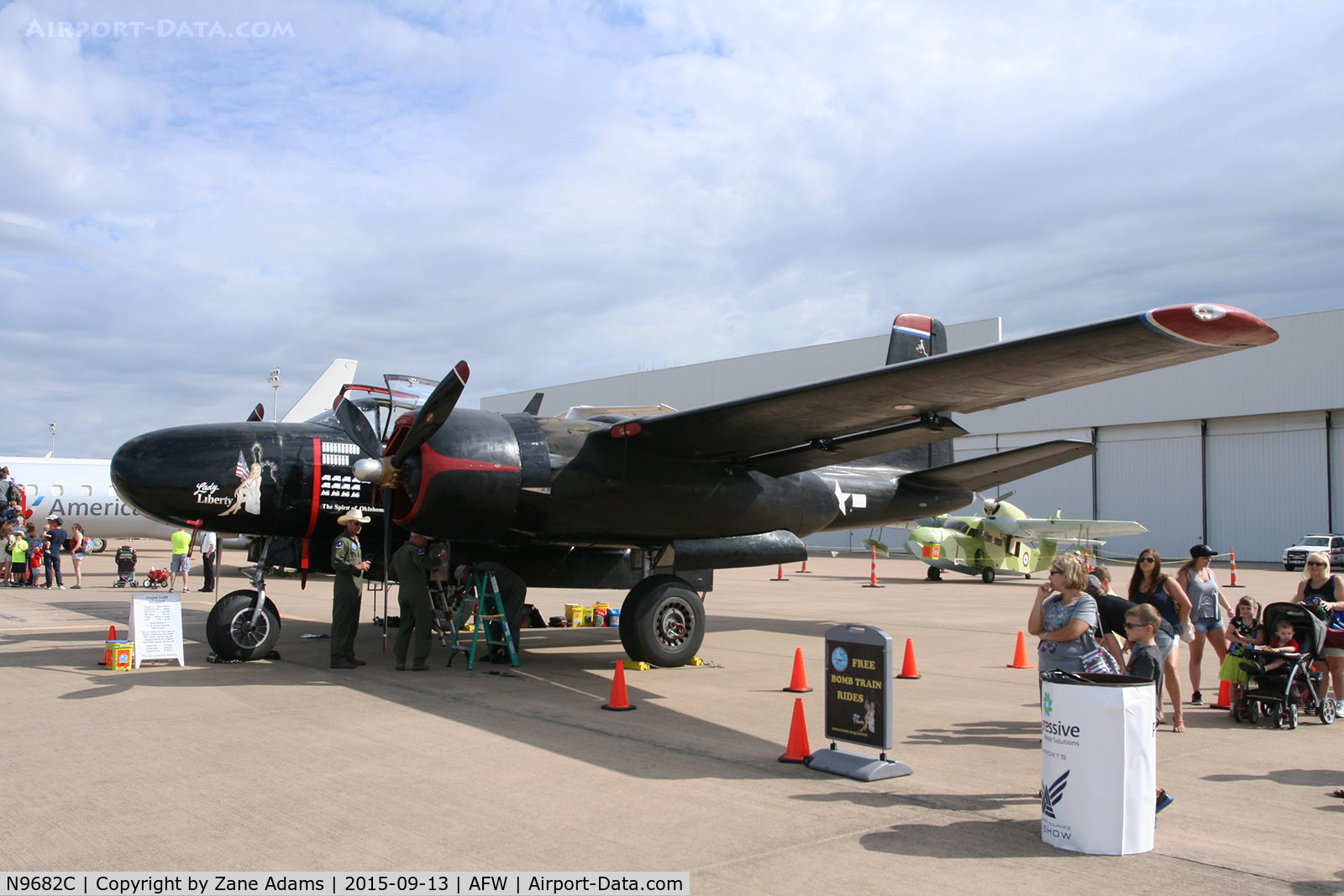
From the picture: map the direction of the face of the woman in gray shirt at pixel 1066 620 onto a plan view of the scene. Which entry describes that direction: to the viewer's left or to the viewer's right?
to the viewer's left

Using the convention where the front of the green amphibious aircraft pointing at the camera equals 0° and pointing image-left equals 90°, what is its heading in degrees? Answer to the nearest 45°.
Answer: approximately 45°

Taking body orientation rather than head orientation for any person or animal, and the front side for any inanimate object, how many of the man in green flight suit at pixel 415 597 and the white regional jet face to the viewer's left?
1

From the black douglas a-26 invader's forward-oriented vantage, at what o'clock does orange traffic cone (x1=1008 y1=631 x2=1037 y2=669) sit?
The orange traffic cone is roughly at 7 o'clock from the black douglas a-26 invader.

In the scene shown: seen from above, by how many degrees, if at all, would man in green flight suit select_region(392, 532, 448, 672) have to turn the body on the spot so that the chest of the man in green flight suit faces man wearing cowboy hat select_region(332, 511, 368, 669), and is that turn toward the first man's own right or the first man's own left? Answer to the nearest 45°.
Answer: approximately 90° to the first man's own left

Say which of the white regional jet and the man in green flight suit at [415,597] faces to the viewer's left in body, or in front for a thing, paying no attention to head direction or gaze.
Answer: the white regional jet

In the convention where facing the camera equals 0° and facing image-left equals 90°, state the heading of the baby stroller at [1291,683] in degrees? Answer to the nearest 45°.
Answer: approximately 45°

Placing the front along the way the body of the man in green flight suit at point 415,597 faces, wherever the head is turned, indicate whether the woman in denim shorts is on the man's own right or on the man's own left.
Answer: on the man's own right

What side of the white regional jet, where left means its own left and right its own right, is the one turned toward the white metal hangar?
back
